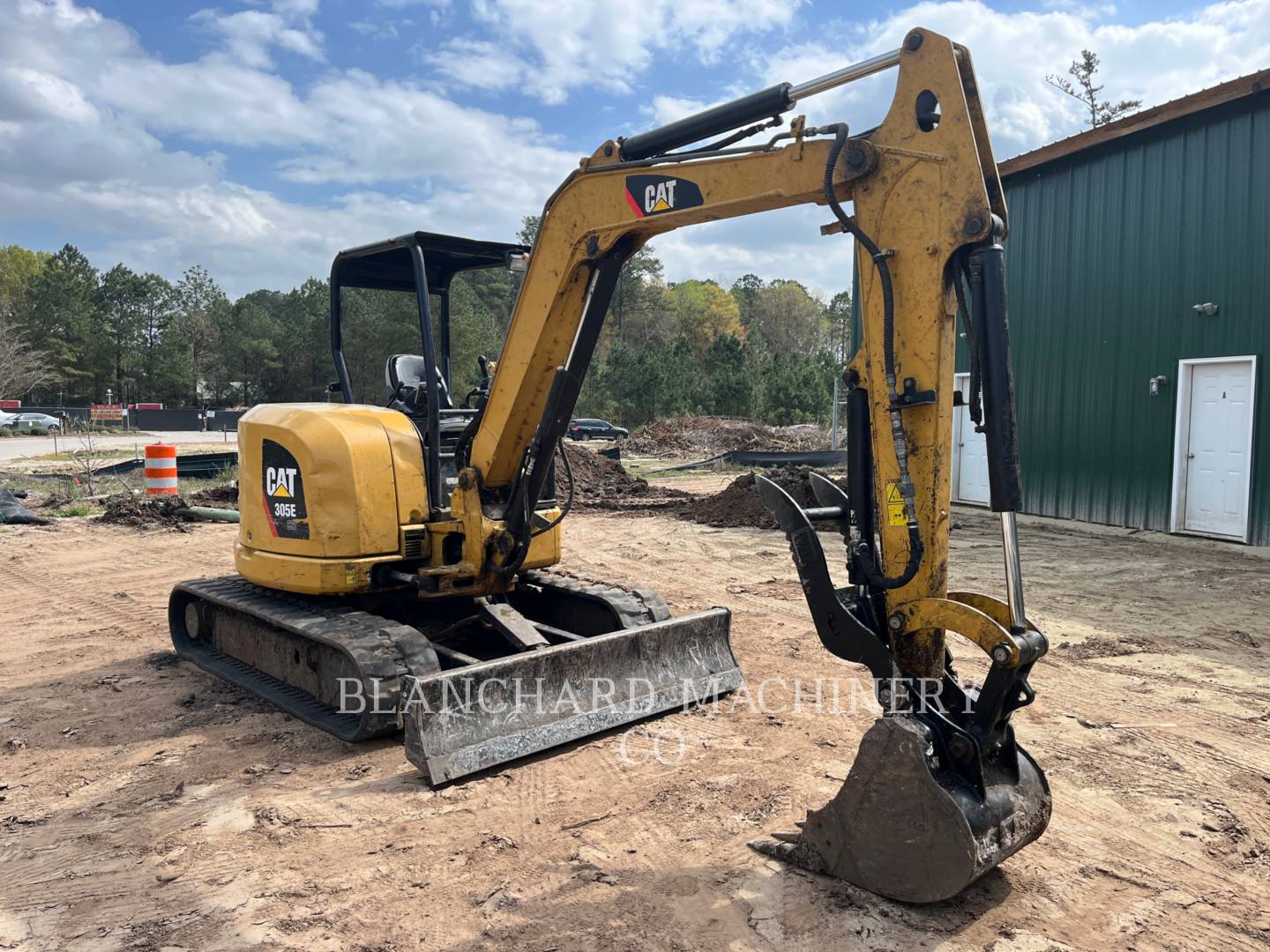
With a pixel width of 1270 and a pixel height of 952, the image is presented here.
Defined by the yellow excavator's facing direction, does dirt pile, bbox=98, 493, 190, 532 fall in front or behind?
behind

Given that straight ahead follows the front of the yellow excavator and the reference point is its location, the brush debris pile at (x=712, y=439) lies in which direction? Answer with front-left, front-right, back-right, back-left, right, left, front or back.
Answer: back-left

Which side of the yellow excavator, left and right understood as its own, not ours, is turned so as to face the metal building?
left

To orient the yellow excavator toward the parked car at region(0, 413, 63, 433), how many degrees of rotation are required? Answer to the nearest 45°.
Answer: approximately 180°

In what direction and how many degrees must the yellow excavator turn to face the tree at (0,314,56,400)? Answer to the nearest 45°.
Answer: approximately 180°

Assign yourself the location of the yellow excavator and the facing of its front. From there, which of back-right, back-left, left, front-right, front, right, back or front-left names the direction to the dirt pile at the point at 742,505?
back-left

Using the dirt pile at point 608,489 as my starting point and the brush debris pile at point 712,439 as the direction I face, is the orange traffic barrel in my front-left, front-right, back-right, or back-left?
back-left

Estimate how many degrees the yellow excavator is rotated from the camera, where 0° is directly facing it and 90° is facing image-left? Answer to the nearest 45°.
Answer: approximately 315°

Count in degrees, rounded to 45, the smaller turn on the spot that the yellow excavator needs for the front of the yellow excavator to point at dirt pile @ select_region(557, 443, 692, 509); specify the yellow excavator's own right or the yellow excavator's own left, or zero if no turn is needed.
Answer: approximately 135° to the yellow excavator's own left

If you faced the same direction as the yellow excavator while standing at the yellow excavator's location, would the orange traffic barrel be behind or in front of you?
behind

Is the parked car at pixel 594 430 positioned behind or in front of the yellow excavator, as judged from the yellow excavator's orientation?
behind
